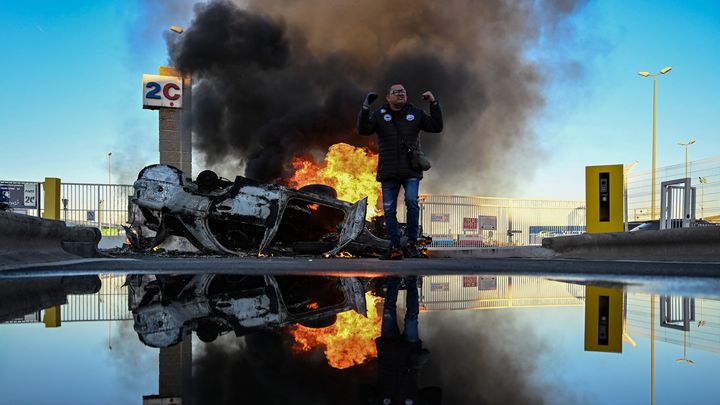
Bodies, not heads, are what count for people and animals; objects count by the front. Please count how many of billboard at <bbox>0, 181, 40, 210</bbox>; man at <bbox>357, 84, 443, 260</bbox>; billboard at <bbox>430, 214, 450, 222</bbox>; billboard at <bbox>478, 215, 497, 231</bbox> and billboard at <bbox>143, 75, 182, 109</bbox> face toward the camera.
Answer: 5

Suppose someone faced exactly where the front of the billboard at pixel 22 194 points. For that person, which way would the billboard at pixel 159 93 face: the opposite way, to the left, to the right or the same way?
the same way

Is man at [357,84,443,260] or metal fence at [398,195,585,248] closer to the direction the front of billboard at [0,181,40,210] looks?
the man

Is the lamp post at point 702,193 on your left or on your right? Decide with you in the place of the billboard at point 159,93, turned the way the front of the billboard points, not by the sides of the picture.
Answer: on your left

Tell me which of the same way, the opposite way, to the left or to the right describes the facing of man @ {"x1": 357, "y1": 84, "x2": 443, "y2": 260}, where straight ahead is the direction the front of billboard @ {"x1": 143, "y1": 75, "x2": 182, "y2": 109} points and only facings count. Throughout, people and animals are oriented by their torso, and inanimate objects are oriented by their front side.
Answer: the same way

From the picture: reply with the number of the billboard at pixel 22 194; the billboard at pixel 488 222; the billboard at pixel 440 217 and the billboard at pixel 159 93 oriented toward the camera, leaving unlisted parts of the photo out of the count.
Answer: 4

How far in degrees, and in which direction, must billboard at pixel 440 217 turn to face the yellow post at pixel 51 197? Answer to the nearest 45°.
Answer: approximately 45° to its right

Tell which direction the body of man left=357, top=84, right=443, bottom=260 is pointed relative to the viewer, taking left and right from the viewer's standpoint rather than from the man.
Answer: facing the viewer

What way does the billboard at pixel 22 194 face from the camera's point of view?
toward the camera
